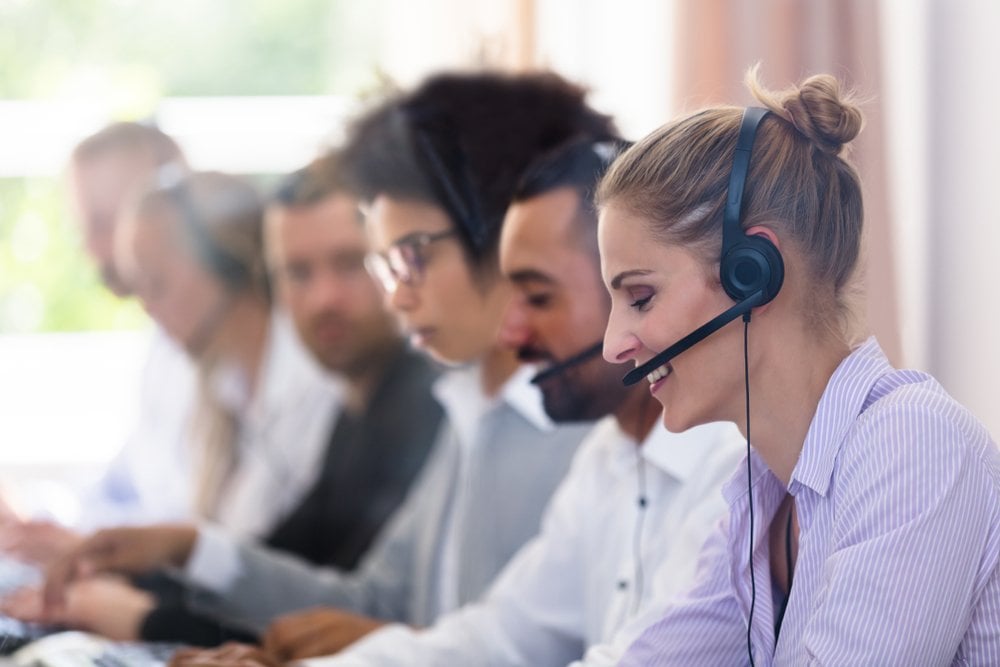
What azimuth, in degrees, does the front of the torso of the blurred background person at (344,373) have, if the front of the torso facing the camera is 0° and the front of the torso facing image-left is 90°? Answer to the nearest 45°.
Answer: approximately 45°

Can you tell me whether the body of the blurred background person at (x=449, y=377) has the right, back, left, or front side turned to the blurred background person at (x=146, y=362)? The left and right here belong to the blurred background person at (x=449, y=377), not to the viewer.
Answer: right

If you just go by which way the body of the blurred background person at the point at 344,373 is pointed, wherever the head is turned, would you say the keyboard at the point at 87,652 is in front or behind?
in front

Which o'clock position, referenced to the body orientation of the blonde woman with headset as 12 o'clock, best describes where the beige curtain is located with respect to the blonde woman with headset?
The beige curtain is roughly at 3 o'clock from the blonde woman with headset.

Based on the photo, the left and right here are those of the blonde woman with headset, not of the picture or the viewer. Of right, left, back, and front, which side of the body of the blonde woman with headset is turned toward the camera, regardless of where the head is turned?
left

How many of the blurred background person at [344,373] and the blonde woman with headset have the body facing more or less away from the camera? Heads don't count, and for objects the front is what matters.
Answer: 0

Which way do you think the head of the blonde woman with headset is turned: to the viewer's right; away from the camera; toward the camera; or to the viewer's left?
to the viewer's left
